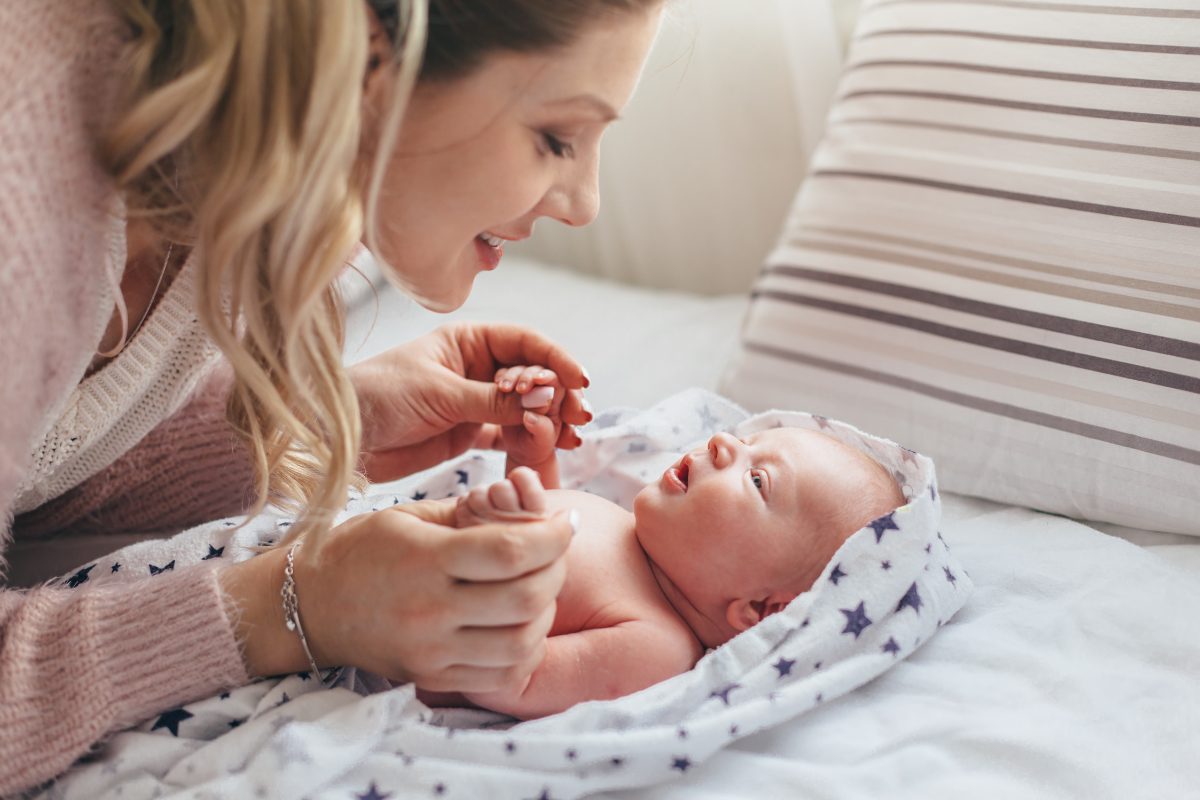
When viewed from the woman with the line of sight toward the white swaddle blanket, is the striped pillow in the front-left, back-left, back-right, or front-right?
front-left

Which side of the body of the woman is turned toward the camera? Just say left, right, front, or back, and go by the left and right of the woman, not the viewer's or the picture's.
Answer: right

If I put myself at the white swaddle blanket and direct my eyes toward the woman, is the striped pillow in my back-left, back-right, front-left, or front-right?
back-right

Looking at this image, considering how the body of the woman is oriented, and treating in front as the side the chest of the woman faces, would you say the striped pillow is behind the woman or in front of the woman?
in front
